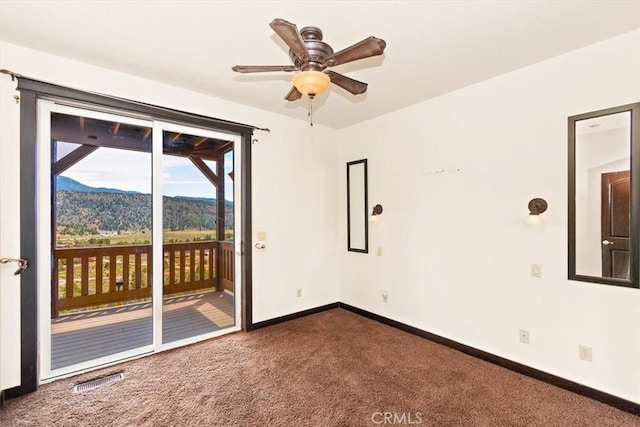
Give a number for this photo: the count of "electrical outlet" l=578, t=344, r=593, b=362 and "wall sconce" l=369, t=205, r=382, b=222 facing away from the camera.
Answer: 0

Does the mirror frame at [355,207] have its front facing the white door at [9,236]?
yes

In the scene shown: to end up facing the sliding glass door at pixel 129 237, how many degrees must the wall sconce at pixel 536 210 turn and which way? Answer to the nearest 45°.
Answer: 0° — it already faces it

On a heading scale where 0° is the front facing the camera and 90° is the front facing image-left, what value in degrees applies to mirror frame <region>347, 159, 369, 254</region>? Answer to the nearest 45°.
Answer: approximately 45°

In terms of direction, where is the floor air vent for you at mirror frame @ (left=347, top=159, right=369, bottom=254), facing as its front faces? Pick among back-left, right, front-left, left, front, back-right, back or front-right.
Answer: front

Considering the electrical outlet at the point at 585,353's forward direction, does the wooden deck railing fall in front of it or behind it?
in front

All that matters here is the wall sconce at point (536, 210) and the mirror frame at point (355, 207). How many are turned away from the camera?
0

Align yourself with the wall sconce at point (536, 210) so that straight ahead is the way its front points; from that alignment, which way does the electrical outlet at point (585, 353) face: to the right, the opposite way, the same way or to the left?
the same way

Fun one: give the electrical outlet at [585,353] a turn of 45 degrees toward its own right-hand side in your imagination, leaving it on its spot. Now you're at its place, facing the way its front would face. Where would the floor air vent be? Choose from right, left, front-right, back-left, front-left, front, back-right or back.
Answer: front-left

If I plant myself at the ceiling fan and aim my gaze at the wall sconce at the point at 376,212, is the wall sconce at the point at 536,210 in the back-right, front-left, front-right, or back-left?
front-right

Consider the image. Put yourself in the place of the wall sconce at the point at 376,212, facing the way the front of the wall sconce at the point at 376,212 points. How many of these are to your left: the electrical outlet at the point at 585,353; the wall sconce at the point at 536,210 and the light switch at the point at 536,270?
3

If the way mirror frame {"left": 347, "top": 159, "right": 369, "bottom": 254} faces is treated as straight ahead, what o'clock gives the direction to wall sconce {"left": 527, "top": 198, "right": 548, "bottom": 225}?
The wall sconce is roughly at 9 o'clock from the mirror frame.

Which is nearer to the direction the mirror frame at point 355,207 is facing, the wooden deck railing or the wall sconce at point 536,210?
the wooden deck railing

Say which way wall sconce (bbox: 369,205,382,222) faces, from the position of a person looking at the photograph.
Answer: facing the viewer and to the left of the viewer

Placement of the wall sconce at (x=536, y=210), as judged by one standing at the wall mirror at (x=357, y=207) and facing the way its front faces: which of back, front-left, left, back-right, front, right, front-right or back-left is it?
left

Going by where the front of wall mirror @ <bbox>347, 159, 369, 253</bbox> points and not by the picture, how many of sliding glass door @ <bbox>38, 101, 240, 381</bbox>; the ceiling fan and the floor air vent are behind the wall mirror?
0

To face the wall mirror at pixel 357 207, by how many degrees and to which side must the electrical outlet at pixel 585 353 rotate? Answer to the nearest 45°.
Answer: approximately 45° to its right

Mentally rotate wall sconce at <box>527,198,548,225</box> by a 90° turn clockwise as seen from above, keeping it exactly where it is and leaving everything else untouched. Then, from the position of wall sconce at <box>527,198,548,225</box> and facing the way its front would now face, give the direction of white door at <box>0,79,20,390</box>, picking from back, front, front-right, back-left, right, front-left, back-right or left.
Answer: left
